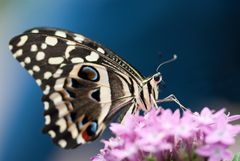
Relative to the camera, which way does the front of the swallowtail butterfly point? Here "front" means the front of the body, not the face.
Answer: to the viewer's right
